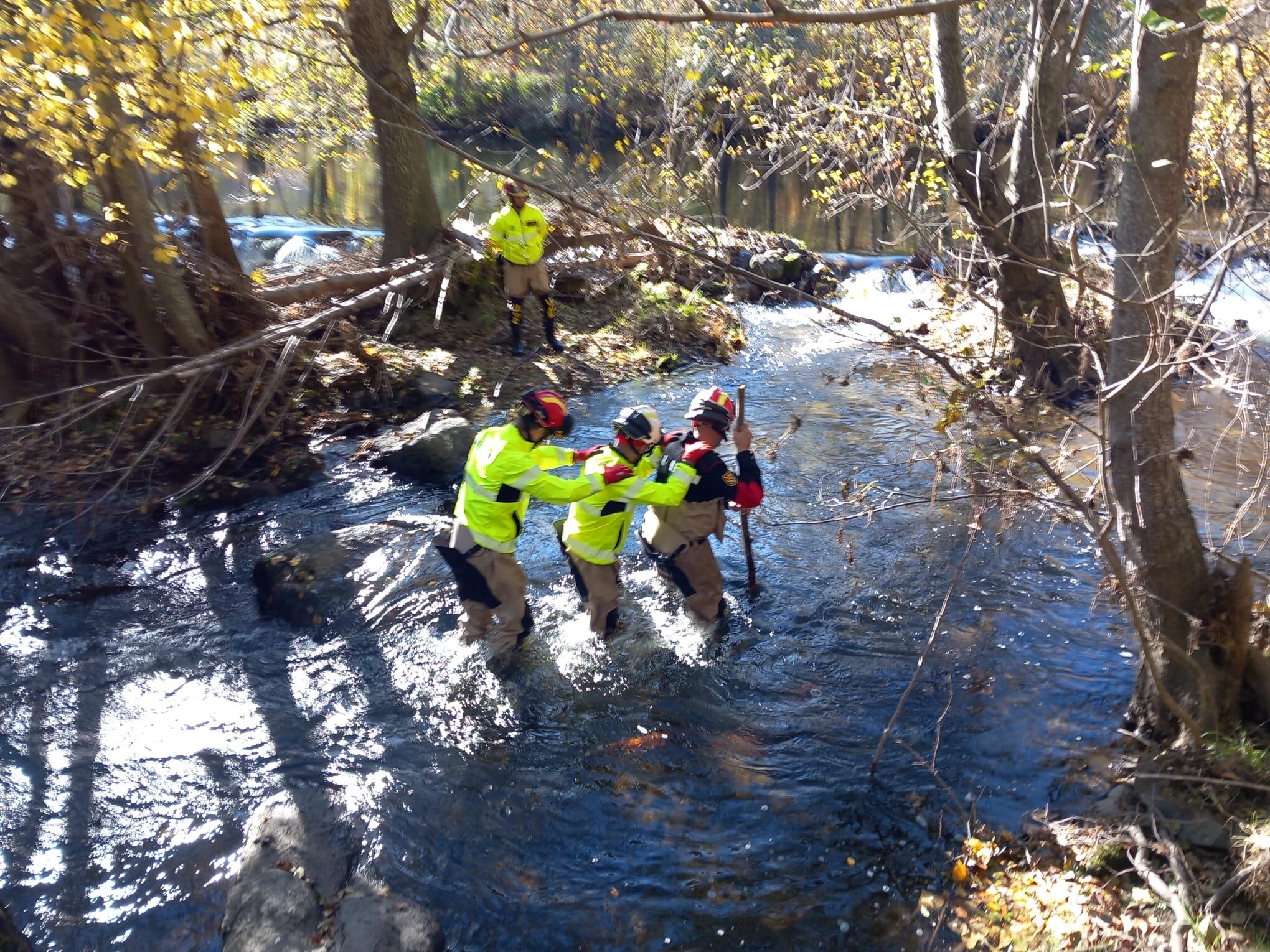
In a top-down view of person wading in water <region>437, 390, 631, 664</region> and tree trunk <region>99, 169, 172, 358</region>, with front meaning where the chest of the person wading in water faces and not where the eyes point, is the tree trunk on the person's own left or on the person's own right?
on the person's own left

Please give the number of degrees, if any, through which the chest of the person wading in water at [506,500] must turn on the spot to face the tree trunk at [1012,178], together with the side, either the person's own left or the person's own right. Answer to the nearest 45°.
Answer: approximately 45° to the person's own left

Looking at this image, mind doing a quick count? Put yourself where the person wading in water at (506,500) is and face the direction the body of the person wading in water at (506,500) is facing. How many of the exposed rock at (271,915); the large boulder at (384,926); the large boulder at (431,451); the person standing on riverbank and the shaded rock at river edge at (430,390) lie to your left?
3

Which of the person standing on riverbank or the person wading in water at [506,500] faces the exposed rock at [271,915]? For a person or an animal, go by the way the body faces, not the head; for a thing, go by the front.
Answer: the person standing on riverbank

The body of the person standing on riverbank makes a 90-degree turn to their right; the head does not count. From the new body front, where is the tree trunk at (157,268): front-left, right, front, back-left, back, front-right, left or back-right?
front-left

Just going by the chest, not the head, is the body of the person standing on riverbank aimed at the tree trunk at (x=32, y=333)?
no

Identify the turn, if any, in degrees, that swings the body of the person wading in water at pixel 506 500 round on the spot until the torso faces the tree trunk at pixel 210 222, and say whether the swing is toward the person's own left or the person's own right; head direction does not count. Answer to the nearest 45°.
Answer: approximately 135° to the person's own left

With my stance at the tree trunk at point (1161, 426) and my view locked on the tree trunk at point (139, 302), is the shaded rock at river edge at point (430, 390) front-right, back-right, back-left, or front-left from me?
front-right

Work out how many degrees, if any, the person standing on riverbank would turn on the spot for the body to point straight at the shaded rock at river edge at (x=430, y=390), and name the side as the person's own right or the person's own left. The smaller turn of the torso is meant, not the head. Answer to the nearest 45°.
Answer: approximately 45° to the person's own right

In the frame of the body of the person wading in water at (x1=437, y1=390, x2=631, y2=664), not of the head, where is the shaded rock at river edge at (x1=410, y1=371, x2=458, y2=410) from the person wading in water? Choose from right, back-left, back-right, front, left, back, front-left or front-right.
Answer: left

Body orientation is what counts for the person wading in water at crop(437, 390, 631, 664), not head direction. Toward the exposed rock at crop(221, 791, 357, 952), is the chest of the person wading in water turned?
no

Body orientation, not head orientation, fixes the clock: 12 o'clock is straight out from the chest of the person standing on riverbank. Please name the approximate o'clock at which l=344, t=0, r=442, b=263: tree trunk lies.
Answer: The tree trunk is roughly at 4 o'clock from the person standing on riverbank.

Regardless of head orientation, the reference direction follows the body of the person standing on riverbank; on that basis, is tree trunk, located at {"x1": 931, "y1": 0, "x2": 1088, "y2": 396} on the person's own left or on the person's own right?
on the person's own left

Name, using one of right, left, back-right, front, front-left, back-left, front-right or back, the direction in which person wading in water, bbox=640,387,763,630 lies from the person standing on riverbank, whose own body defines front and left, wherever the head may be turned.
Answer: front

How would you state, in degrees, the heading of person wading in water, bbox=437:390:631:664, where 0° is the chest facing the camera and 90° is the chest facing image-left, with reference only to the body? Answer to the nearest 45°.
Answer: approximately 270°

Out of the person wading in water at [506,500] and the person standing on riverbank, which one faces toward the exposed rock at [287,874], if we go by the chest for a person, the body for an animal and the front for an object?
the person standing on riverbank

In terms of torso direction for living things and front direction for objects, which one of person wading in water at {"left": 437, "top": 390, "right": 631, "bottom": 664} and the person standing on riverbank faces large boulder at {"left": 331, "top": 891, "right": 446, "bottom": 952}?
the person standing on riverbank

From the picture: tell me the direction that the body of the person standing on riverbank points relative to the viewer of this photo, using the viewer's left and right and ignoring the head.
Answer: facing the viewer
